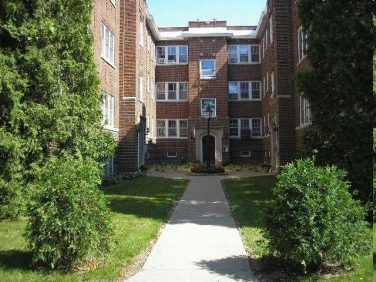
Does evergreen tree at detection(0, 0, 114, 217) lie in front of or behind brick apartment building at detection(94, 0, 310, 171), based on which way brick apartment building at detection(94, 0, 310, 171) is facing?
in front

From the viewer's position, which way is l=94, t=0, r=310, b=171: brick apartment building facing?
facing the viewer

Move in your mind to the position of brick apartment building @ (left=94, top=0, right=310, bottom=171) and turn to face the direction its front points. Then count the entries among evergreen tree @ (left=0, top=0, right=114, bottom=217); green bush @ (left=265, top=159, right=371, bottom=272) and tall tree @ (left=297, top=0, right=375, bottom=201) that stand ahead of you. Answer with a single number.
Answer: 3

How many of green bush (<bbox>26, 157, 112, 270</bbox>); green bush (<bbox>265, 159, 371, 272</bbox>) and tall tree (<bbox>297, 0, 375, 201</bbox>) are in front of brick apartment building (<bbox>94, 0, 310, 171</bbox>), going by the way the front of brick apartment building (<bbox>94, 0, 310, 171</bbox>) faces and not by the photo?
3

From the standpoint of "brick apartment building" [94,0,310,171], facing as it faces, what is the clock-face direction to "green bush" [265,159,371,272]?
The green bush is roughly at 12 o'clock from the brick apartment building.

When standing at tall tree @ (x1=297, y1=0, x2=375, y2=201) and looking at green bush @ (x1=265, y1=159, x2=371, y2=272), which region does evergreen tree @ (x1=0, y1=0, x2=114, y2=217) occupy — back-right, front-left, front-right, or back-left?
front-right

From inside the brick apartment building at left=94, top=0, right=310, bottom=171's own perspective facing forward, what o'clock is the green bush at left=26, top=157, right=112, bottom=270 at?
The green bush is roughly at 12 o'clock from the brick apartment building.

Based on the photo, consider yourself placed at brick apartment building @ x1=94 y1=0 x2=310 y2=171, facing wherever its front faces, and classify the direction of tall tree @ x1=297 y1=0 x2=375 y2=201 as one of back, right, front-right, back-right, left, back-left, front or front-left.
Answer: front
